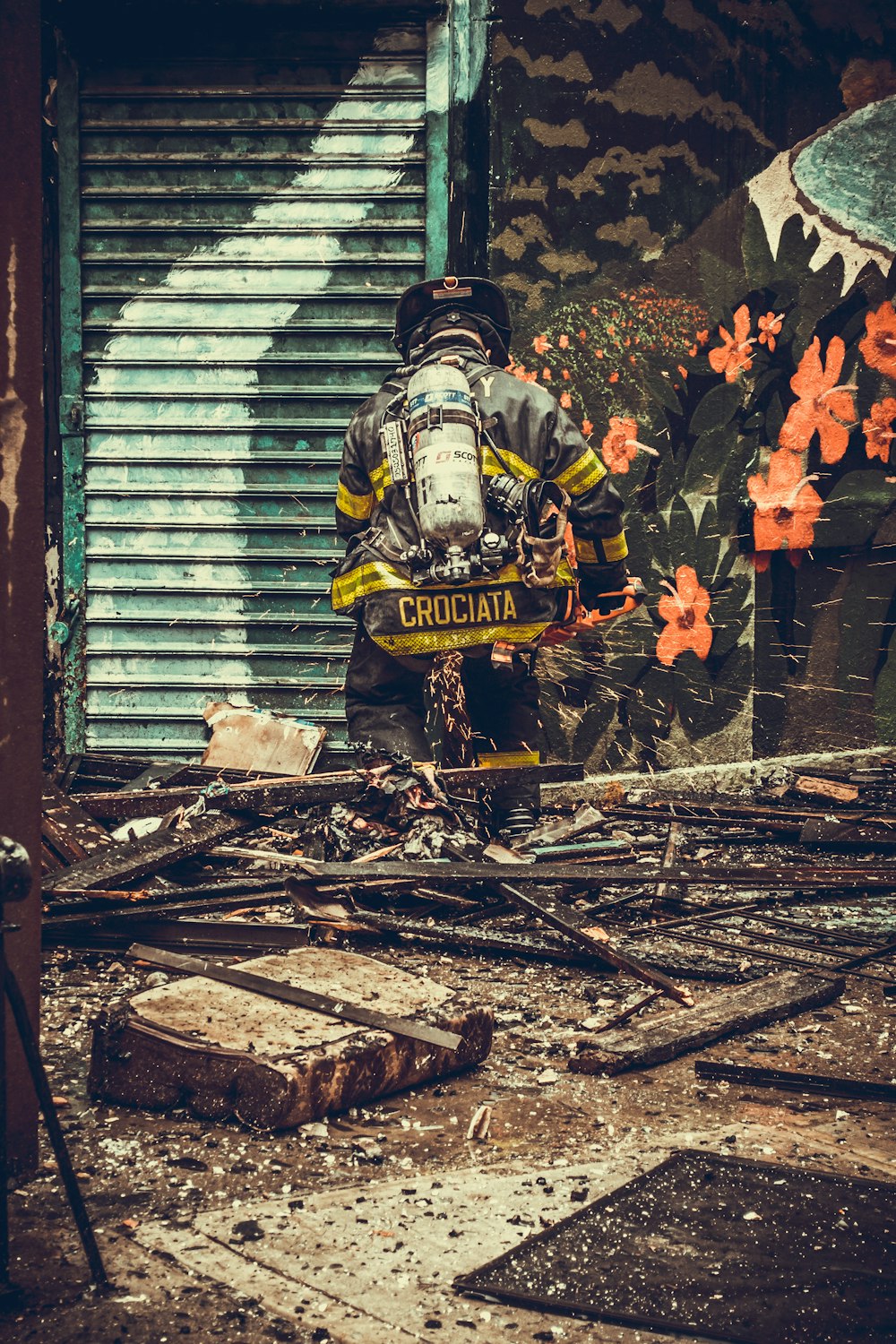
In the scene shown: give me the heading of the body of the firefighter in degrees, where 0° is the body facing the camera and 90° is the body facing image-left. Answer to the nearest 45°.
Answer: approximately 180°

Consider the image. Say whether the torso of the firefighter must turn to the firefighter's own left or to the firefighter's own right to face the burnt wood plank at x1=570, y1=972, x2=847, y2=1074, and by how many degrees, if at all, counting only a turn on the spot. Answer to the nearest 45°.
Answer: approximately 180°

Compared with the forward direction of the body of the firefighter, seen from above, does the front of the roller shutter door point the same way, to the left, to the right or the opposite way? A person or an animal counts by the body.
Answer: the opposite way

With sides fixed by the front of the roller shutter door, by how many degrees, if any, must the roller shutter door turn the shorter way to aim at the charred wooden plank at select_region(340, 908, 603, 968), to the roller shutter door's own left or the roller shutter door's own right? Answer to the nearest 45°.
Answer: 0° — it already faces it

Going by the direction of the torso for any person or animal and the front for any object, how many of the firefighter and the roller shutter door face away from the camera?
1

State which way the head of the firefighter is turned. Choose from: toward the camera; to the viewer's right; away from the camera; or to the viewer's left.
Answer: away from the camera
